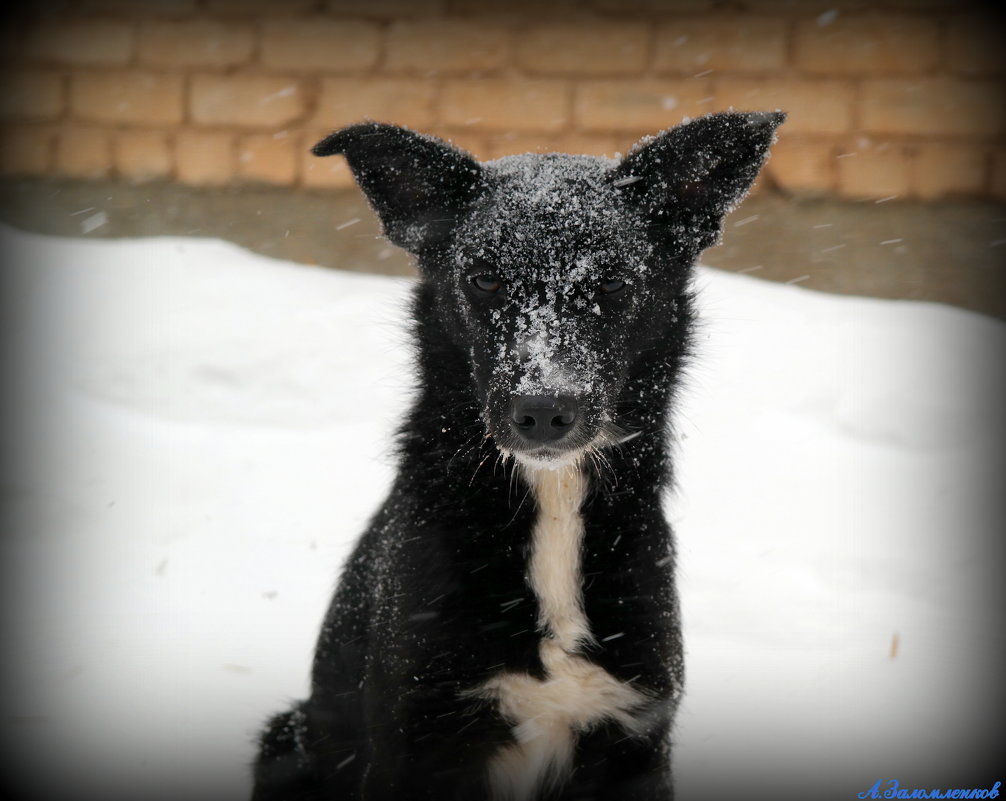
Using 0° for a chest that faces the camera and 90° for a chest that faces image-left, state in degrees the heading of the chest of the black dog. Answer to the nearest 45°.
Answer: approximately 0°
